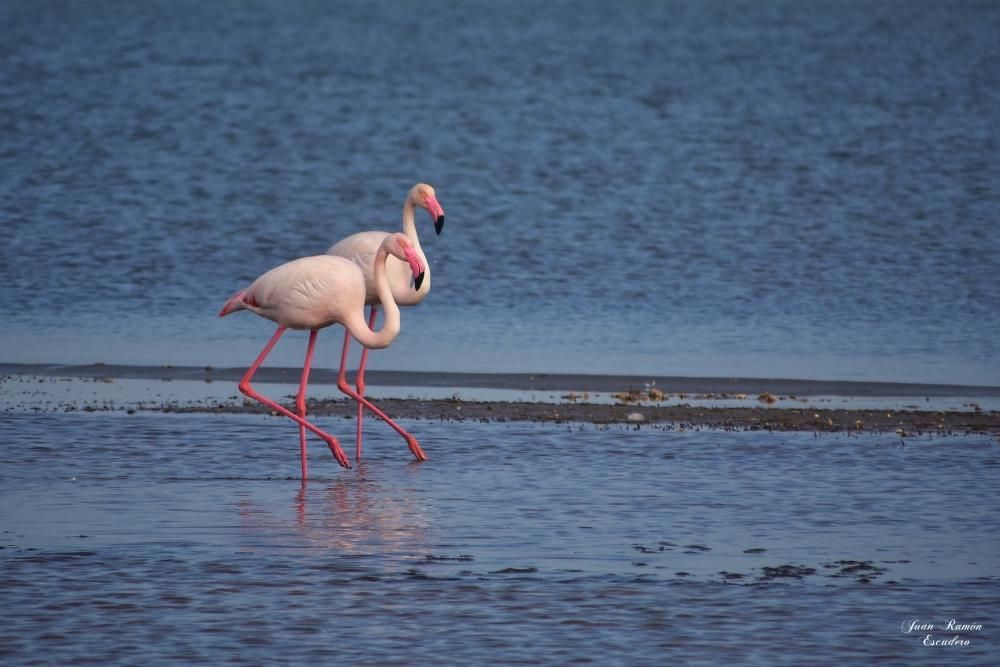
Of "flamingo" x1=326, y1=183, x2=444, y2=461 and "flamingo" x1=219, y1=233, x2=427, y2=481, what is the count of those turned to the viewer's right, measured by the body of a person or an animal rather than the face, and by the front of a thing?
2

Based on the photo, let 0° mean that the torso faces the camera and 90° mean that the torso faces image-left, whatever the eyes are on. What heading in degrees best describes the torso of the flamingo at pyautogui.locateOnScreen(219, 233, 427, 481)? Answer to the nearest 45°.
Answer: approximately 270°

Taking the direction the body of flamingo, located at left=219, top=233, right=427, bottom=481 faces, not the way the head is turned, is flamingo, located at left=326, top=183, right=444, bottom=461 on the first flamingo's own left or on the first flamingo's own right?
on the first flamingo's own left
